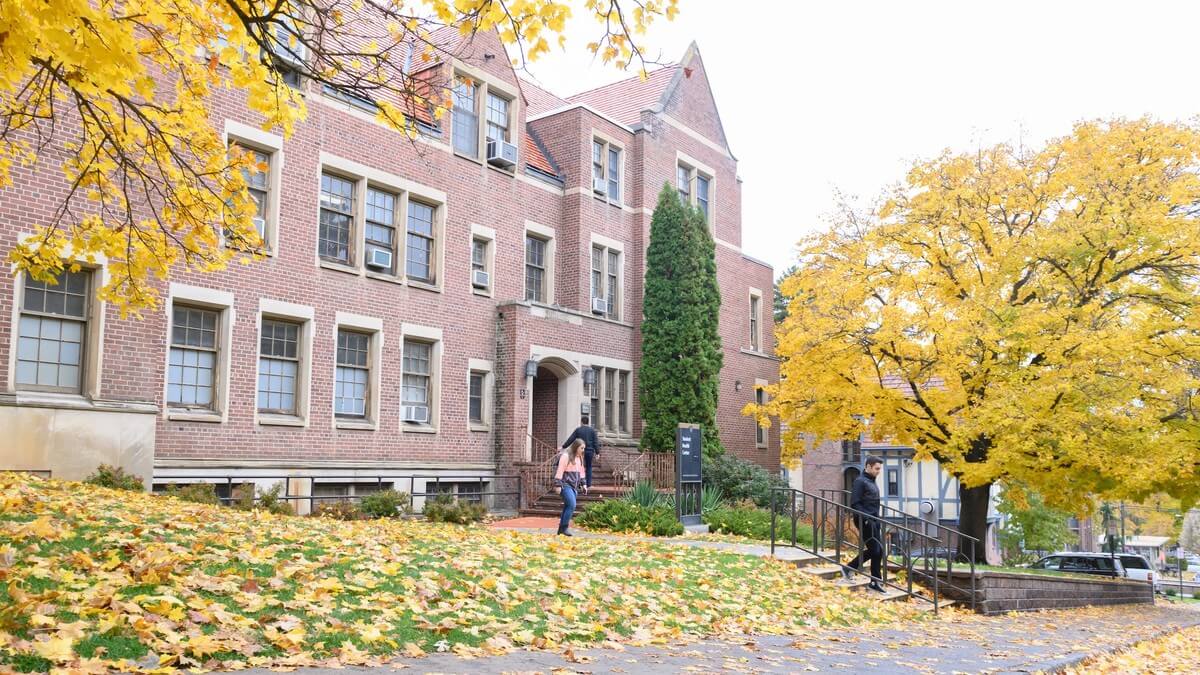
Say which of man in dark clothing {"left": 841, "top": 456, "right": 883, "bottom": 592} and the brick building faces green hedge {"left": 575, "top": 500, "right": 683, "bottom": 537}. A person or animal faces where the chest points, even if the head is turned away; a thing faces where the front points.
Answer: the brick building

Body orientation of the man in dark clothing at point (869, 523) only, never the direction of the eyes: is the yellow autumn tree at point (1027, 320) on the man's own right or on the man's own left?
on the man's own left

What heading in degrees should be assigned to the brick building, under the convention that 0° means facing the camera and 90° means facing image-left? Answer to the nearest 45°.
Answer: approximately 315°
